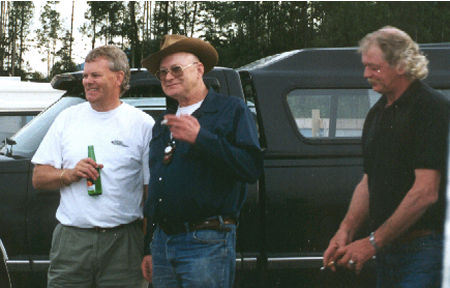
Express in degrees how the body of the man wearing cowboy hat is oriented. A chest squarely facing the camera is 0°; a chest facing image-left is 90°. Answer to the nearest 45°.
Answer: approximately 45°

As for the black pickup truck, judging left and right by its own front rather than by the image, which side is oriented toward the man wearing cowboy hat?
left

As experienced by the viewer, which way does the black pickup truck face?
facing to the left of the viewer

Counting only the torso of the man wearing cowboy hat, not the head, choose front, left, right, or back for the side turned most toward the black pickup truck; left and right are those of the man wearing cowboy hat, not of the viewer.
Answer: back

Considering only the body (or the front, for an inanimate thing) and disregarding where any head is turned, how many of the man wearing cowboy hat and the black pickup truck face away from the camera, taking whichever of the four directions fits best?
0

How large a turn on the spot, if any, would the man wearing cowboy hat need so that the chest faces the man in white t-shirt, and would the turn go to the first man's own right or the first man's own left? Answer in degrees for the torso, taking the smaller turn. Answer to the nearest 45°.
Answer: approximately 90° to the first man's own right
